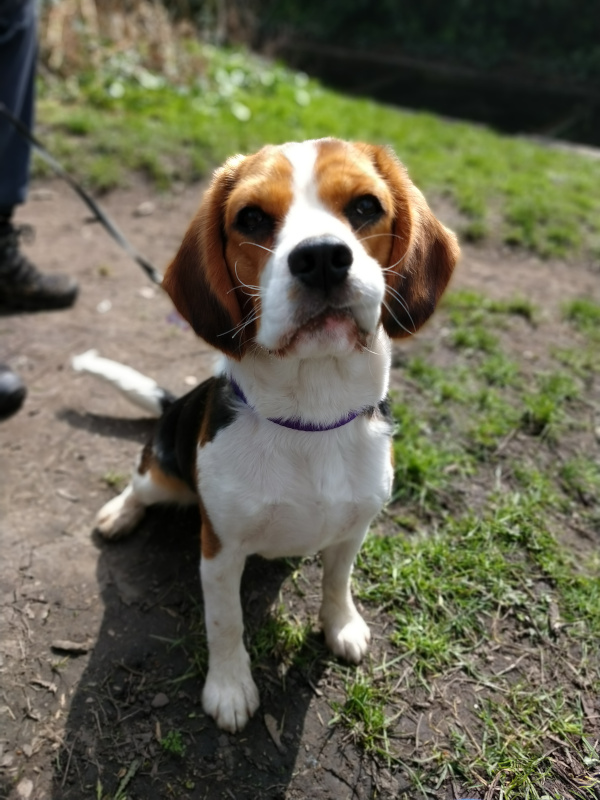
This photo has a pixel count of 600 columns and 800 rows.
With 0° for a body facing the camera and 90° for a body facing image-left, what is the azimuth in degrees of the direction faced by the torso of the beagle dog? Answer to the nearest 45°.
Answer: approximately 315°
